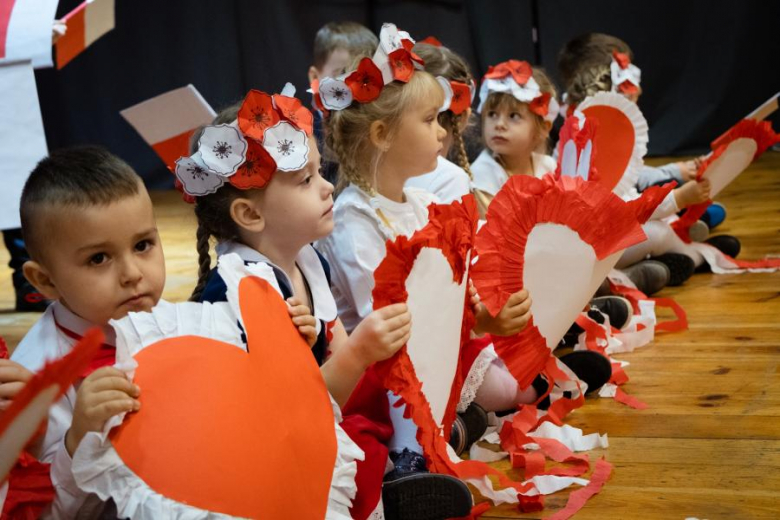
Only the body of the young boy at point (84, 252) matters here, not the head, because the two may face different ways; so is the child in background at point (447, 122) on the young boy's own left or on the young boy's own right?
on the young boy's own left

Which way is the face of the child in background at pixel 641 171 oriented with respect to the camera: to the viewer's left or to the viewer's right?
to the viewer's right

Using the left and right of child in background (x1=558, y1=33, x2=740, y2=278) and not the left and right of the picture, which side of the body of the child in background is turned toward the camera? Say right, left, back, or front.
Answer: right

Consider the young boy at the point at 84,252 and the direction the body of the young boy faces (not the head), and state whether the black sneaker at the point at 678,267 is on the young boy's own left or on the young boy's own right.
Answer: on the young boy's own left

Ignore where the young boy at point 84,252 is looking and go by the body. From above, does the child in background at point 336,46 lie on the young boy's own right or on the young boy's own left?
on the young boy's own left

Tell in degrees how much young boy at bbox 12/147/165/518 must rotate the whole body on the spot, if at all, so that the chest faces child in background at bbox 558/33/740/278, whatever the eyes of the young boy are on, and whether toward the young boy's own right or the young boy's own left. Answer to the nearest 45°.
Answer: approximately 90° to the young boy's own left
